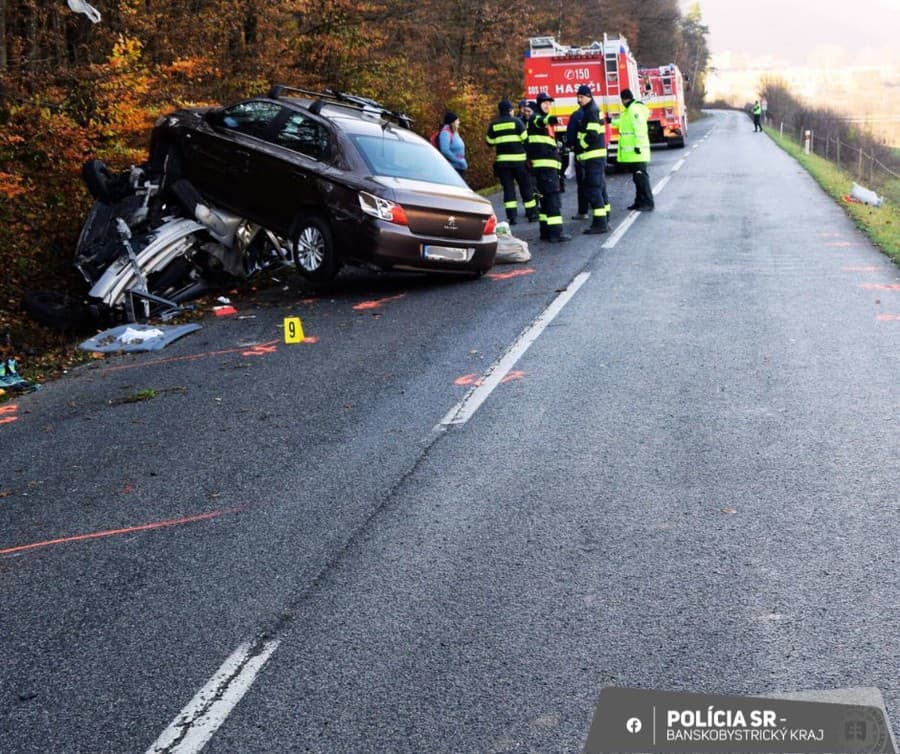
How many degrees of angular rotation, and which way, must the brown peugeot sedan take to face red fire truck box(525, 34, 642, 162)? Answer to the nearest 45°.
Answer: approximately 90° to its right

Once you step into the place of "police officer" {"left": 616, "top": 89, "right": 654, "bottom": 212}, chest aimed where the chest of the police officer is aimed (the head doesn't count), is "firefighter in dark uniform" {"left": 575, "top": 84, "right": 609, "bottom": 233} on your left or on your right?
on your left

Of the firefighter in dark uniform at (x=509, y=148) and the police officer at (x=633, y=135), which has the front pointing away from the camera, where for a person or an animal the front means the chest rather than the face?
the firefighter in dark uniform

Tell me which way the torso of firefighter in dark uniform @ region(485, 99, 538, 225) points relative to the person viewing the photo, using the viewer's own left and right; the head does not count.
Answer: facing away from the viewer

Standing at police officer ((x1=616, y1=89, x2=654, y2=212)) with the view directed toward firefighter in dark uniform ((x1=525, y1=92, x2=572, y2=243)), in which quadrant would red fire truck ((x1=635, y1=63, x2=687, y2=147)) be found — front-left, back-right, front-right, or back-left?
back-right

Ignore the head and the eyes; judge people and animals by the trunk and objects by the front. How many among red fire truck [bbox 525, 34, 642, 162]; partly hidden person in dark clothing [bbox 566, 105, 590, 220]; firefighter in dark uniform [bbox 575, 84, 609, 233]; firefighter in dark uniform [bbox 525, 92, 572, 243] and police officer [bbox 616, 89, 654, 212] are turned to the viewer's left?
3

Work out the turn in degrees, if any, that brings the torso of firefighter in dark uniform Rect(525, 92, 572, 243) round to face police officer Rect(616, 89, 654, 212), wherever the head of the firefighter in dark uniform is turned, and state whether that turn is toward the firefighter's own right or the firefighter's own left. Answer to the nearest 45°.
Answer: approximately 90° to the firefighter's own left

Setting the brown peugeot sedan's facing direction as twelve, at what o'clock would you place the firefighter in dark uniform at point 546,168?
The firefighter in dark uniform is roughly at 3 o'clock from the brown peugeot sedan.

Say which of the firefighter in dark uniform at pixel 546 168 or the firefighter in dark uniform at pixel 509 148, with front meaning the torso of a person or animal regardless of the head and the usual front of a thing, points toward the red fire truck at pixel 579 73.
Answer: the firefighter in dark uniform at pixel 509 148
